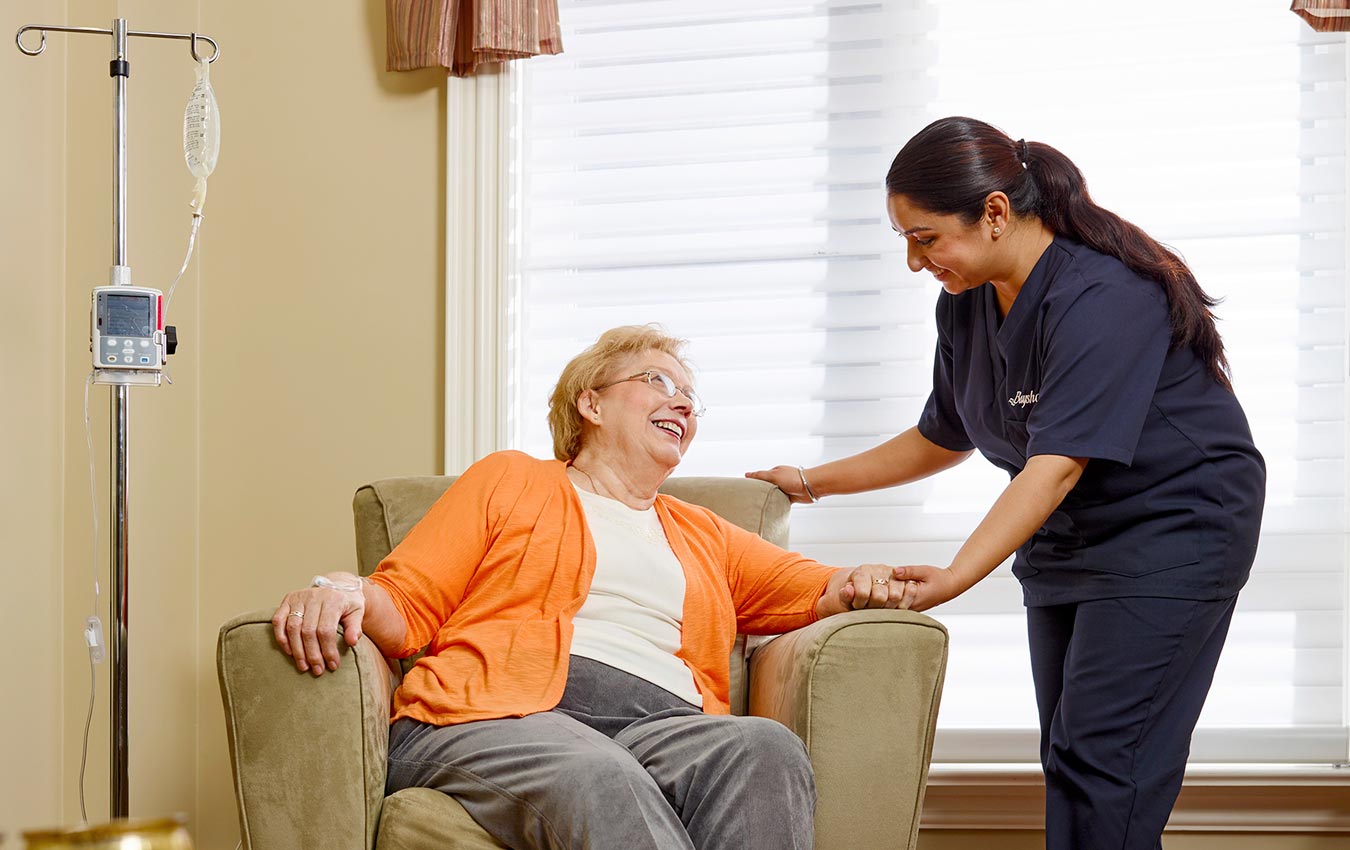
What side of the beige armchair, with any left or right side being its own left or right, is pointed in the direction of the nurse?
left

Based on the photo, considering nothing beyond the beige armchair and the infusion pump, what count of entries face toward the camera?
2

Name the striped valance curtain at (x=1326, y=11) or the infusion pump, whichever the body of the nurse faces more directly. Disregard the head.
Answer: the infusion pump

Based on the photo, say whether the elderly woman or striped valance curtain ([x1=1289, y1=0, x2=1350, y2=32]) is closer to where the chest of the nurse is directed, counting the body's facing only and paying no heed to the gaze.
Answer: the elderly woman

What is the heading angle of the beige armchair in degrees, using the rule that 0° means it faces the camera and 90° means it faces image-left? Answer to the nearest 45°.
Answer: approximately 0°

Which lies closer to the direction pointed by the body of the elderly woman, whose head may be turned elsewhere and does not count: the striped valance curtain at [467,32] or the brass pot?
the brass pot

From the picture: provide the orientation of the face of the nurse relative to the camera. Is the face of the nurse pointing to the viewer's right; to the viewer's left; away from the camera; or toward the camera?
to the viewer's left

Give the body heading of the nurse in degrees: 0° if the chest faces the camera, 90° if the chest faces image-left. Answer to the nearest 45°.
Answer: approximately 45°

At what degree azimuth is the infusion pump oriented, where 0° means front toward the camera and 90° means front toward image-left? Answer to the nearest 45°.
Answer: approximately 0°

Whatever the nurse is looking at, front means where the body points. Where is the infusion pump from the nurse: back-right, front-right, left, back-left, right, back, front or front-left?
front-right

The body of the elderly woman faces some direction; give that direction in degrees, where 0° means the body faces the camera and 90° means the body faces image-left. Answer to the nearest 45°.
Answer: approximately 315°

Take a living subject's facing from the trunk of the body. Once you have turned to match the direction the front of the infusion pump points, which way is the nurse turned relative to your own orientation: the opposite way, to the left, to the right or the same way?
to the right
